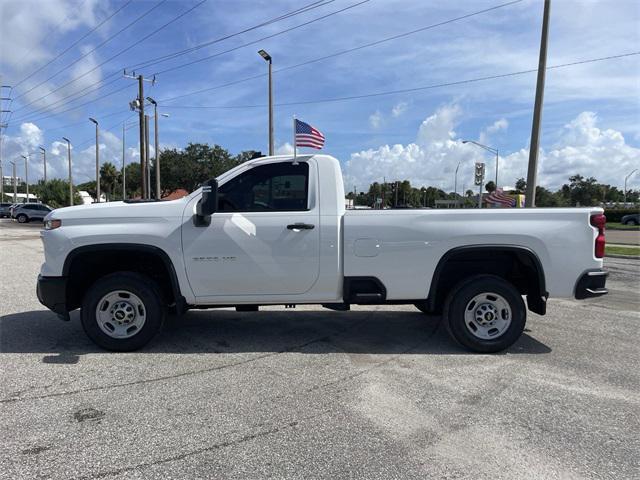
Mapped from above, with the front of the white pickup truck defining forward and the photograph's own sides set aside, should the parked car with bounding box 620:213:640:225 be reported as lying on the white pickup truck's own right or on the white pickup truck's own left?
on the white pickup truck's own right

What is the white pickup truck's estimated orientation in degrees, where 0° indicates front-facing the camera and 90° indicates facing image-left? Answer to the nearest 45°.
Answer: approximately 90°
